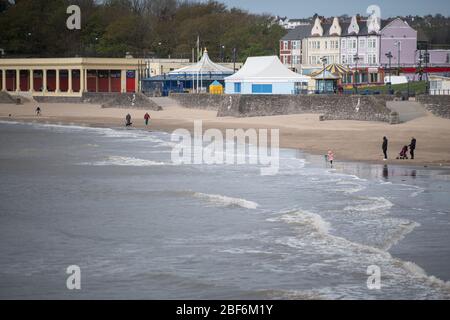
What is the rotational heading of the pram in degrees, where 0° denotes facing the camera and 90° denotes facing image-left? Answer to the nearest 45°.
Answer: approximately 90°
